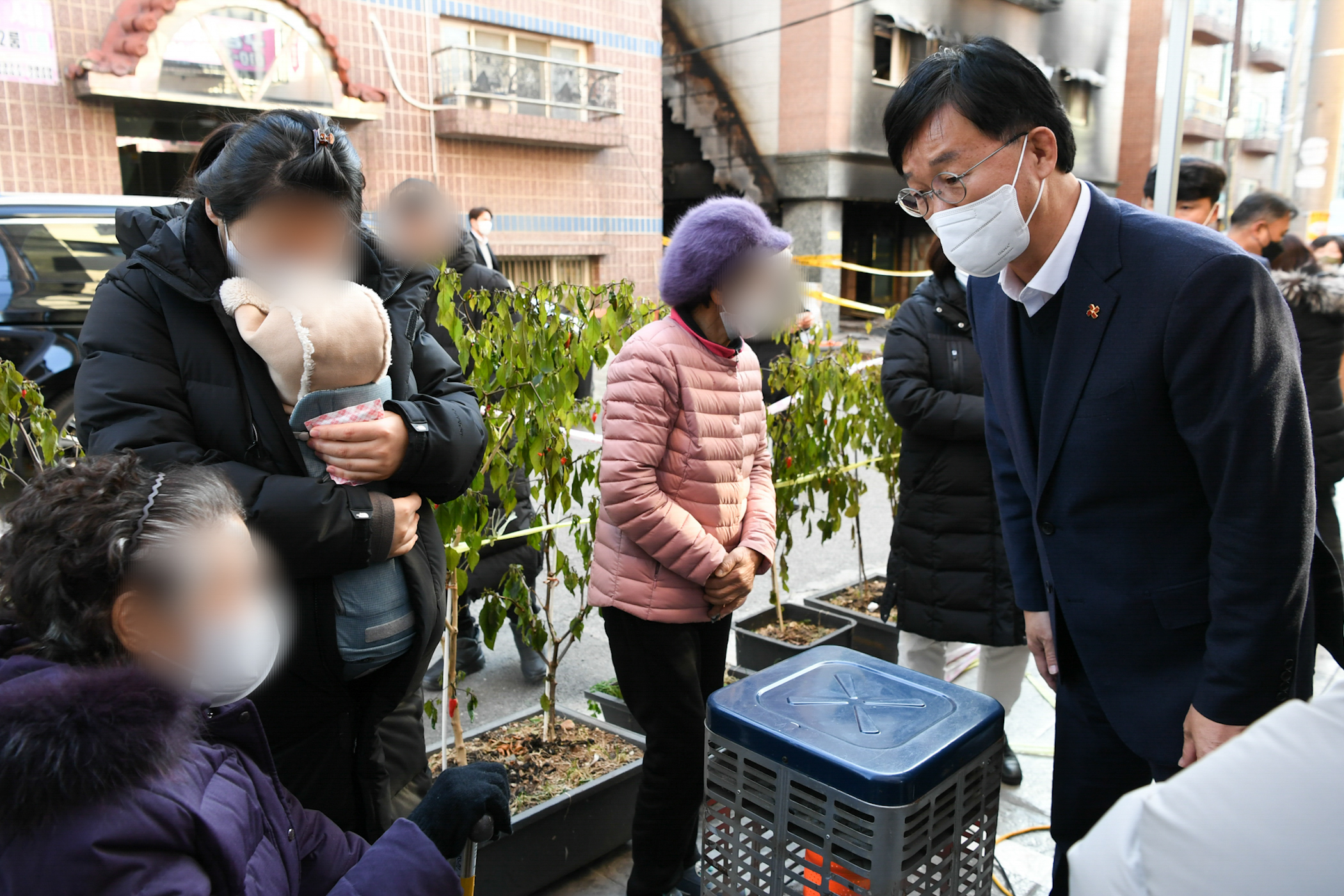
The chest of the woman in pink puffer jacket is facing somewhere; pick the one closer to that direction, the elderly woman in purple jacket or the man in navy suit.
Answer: the man in navy suit

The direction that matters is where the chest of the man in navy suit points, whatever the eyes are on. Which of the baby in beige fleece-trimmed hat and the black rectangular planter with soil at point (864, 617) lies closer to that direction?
the baby in beige fleece-trimmed hat

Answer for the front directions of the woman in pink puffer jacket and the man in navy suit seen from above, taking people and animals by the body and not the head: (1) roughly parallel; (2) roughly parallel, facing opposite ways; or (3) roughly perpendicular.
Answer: roughly perpendicular

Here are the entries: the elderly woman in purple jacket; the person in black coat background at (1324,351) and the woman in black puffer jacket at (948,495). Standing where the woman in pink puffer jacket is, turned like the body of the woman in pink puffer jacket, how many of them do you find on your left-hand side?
2

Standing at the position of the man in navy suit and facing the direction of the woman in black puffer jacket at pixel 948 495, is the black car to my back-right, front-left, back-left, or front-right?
front-left

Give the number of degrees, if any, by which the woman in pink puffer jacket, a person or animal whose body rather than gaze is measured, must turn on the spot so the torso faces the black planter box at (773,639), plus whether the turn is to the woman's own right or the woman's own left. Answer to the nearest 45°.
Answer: approximately 135° to the woman's own left
